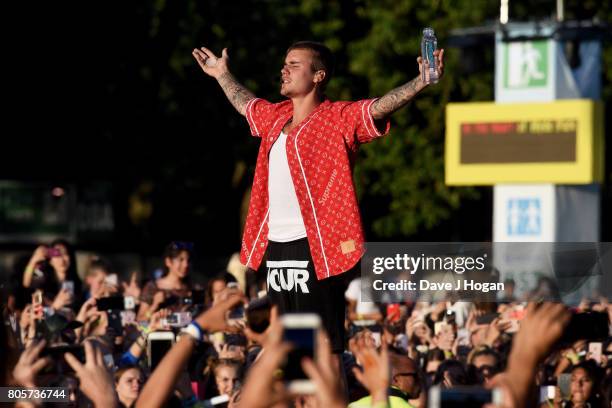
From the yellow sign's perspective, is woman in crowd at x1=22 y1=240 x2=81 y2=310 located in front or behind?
in front

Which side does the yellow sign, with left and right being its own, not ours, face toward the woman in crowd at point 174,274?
front

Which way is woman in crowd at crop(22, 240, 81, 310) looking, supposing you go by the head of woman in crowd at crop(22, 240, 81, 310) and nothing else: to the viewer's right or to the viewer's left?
to the viewer's right

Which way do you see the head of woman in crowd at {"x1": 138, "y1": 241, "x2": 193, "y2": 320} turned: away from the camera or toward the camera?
toward the camera

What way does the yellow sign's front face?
toward the camera
